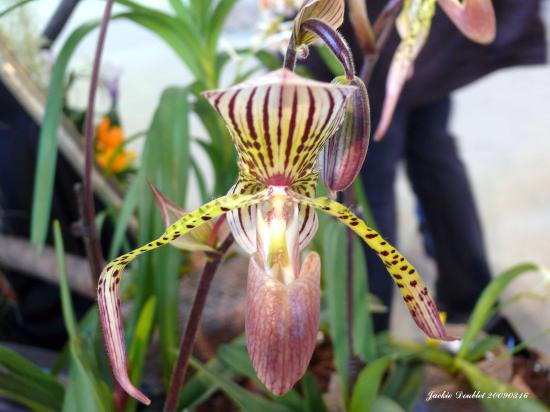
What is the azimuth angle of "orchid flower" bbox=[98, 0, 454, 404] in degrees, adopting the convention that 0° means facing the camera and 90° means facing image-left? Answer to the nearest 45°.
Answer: approximately 0°

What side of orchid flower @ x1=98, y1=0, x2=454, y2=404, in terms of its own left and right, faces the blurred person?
back
